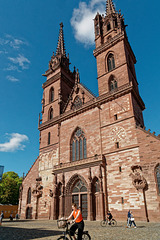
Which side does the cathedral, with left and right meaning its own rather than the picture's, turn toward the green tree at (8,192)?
right

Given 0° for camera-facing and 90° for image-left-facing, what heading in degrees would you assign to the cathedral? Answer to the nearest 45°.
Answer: approximately 45°
